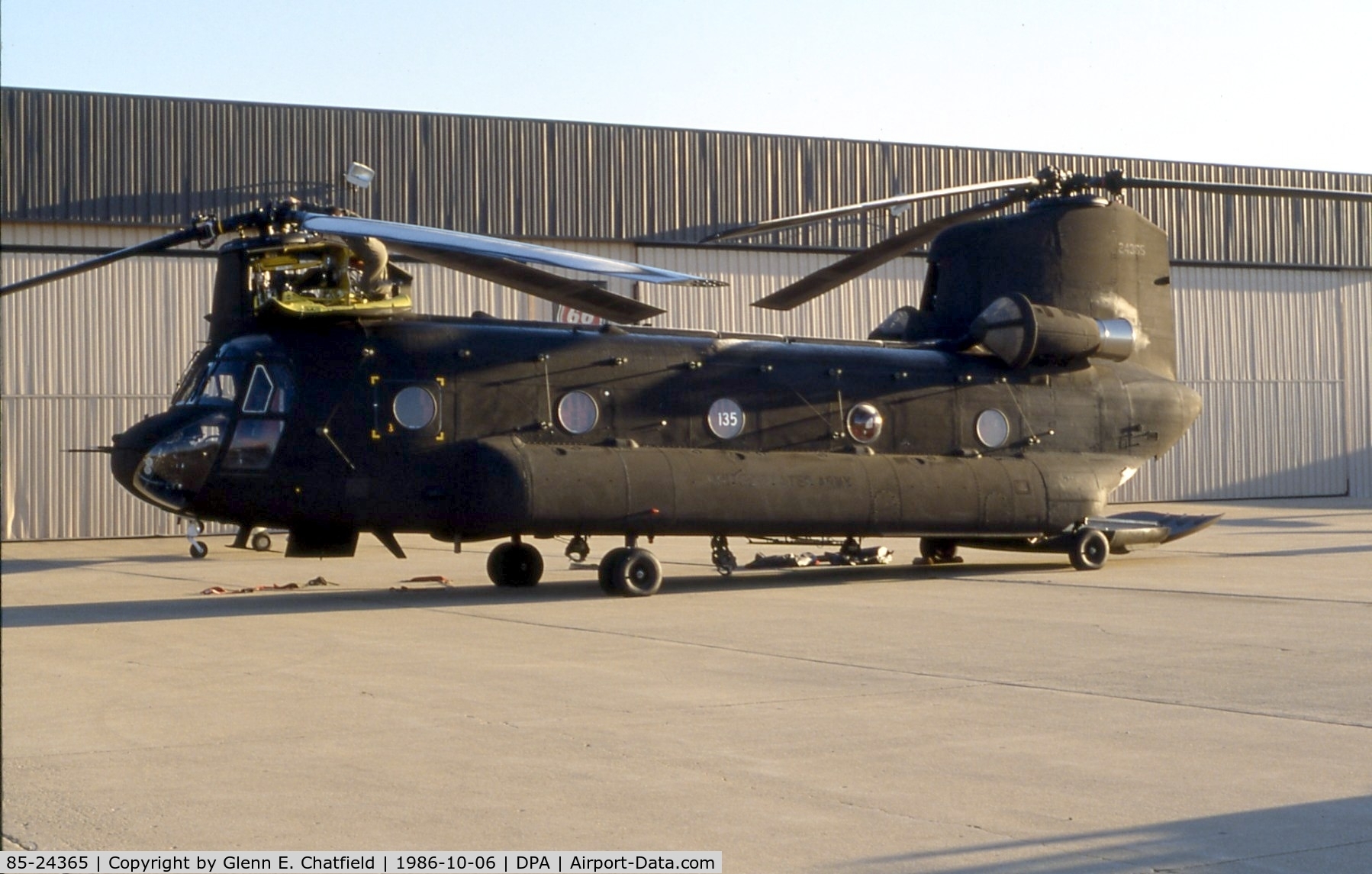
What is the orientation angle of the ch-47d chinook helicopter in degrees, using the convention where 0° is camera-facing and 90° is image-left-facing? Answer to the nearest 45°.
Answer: approximately 45°
